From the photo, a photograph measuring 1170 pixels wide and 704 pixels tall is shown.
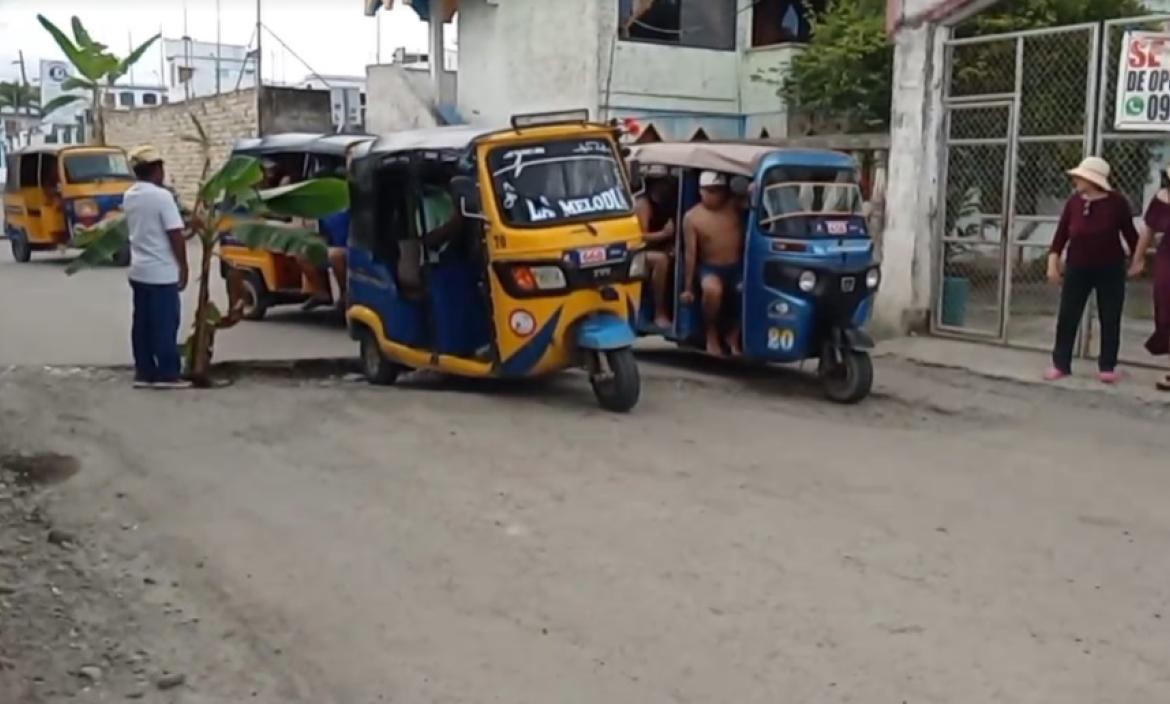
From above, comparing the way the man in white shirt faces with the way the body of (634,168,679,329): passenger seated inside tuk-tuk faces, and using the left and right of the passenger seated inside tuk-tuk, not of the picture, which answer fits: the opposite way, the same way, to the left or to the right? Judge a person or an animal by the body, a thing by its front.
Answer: to the left

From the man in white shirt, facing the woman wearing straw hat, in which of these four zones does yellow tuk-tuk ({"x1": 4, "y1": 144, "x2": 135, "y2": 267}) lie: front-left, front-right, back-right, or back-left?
back-left

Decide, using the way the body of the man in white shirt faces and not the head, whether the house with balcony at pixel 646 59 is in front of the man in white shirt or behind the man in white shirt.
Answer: in front

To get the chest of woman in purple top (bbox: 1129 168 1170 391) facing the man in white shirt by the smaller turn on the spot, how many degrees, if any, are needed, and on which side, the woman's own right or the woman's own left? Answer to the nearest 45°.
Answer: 0° — they already face them

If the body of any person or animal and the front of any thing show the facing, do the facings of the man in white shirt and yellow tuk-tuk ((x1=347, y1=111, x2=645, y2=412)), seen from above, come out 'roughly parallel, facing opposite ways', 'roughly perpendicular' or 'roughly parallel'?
roughly perpendicular

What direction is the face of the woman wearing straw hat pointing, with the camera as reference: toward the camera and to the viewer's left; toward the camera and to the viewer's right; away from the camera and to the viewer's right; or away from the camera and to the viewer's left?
toward the camera and to the viewer's left

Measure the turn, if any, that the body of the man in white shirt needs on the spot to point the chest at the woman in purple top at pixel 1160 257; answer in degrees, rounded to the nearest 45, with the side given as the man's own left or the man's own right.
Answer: approximately 45° to the man's own right

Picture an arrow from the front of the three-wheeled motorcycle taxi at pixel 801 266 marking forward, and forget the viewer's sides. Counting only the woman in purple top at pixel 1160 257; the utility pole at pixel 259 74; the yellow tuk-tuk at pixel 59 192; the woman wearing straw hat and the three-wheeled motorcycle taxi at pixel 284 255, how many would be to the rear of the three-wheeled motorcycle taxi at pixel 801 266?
3

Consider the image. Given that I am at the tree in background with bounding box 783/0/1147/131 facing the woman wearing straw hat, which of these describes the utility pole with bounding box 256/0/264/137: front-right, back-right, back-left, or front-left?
back-right

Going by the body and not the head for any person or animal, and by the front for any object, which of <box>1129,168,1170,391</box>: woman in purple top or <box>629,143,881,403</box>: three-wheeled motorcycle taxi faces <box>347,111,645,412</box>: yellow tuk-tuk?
the woman in purple top

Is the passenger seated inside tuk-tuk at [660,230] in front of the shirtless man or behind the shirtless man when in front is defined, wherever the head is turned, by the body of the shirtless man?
behind

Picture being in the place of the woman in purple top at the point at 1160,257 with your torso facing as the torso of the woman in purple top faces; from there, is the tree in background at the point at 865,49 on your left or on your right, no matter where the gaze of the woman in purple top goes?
on your right

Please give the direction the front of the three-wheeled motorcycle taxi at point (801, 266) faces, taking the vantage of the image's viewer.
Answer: facing the viewer and to the right of the viewer

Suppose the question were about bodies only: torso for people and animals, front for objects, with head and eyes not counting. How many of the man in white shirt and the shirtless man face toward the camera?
1

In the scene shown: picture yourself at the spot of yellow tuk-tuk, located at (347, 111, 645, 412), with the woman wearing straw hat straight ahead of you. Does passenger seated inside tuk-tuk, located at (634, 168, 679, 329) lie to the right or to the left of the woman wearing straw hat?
left

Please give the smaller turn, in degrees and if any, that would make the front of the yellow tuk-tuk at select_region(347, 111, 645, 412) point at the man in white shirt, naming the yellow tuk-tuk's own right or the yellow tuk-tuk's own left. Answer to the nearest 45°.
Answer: approximately 135° to the yellow tuk-tuk's own right

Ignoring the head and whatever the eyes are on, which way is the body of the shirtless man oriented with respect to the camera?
toward the camera

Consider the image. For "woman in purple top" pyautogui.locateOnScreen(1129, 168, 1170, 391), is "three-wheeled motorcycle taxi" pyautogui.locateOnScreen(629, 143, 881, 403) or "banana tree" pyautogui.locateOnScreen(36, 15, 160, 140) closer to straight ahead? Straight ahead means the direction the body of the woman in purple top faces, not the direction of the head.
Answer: the three-wheeled motorcycle taxi

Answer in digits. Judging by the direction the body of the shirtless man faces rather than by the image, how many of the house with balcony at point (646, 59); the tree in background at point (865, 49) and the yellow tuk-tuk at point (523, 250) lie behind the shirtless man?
2

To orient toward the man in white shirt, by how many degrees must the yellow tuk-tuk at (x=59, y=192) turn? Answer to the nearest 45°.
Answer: approximately 45° to its right
